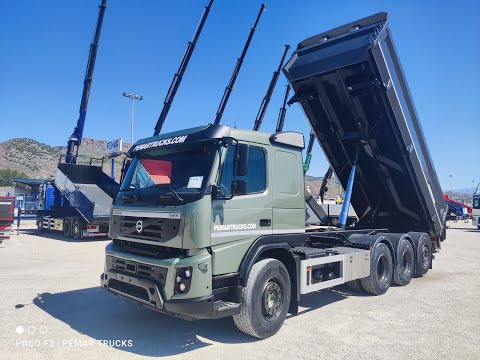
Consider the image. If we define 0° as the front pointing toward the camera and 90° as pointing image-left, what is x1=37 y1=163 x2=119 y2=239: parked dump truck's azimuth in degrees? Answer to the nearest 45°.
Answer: approximately 135°

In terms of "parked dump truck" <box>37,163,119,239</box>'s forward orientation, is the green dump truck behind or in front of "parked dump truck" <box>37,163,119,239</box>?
behind

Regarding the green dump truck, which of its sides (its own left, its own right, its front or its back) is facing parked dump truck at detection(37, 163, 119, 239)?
right

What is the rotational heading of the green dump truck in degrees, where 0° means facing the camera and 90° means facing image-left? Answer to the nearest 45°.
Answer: approximately 45°
